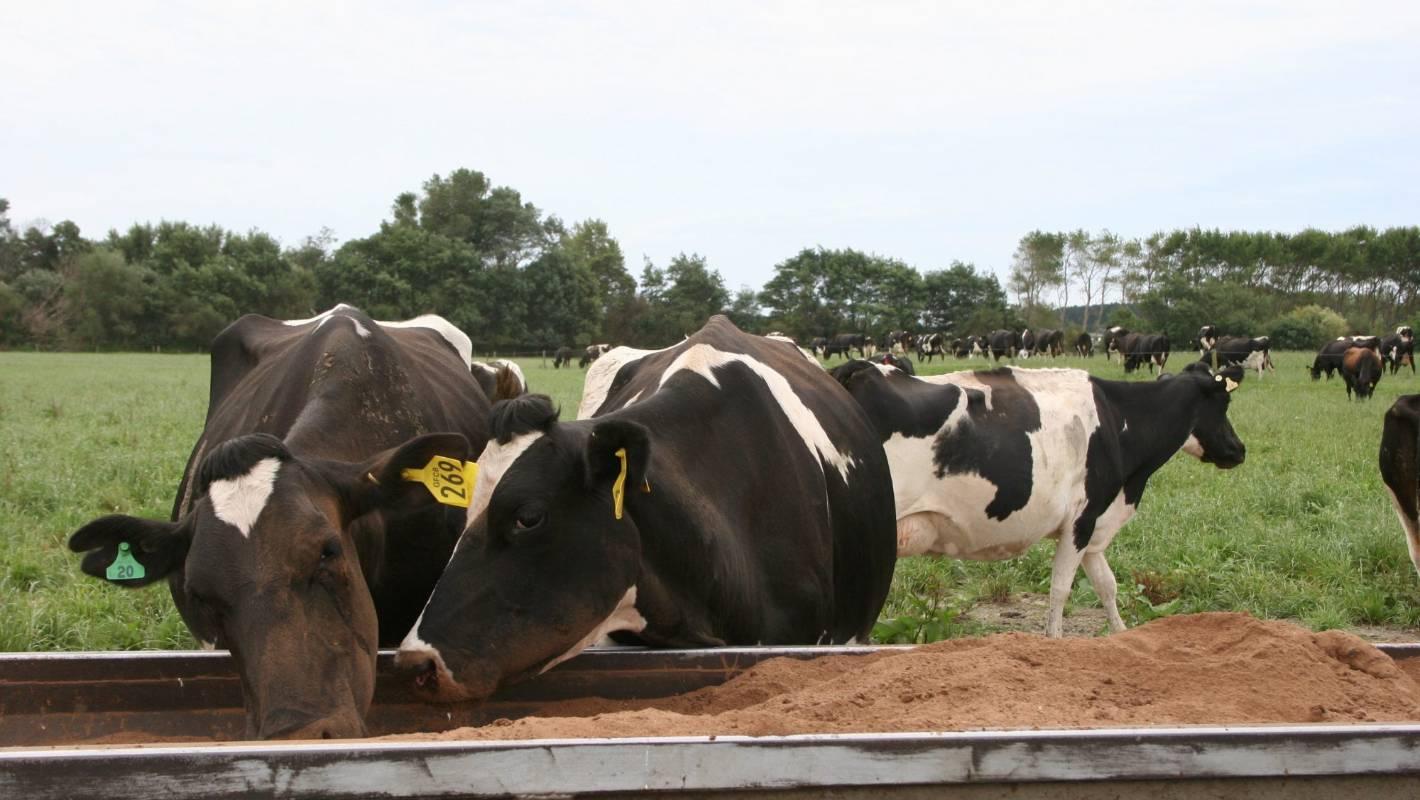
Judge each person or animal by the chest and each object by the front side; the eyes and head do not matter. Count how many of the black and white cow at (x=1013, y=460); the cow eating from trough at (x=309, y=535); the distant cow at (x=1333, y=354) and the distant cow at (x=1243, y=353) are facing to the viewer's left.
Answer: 2

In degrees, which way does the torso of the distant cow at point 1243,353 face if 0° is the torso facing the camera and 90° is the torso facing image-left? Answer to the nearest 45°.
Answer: approximately 90°

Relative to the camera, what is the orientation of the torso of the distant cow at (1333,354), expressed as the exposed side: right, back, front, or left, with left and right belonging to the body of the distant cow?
left

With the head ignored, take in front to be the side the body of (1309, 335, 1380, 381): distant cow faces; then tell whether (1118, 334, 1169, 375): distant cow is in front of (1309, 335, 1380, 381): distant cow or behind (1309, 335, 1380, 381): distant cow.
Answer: in front

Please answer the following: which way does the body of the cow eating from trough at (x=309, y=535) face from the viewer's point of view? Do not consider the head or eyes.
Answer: toward the camera

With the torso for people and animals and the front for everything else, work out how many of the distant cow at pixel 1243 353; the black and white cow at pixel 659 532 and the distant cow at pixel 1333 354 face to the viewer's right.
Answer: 0

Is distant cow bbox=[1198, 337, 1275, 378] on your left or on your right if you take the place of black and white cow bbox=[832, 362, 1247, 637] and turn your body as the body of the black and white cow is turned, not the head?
on your left

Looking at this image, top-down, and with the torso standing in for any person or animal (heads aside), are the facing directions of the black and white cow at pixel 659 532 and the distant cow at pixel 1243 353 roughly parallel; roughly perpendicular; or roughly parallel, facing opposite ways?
roughly perpendicular

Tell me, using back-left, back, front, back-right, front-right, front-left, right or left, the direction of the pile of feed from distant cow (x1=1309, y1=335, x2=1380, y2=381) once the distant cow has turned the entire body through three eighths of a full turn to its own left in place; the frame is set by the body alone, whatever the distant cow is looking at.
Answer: front-right

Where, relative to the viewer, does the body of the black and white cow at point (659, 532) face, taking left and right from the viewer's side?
facing the viewer and to the left of the viewer

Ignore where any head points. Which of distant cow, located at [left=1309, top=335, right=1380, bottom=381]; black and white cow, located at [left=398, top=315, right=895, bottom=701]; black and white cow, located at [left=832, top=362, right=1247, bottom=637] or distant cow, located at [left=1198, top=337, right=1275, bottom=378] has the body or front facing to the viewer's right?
black and white cow, located at [left=832, top=362, right=1247, bottom=637]

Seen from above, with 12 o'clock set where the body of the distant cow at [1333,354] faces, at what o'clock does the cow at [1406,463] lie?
The cow is roughly at 9 o'clock from the distant cow.

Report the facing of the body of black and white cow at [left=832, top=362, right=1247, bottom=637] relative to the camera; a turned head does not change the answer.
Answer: to the viewer's right
